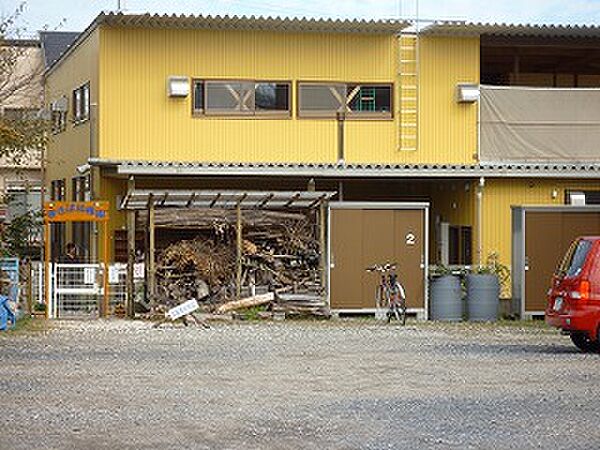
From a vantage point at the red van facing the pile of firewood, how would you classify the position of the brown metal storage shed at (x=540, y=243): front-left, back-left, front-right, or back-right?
front-right

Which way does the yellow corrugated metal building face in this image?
toward the camera

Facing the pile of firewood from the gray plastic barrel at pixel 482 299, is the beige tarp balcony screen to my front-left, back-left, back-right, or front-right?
back-right

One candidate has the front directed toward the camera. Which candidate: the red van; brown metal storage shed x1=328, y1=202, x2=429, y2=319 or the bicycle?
the brown metal storage shed

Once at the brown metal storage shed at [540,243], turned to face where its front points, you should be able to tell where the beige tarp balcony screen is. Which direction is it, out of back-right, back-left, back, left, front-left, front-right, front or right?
back

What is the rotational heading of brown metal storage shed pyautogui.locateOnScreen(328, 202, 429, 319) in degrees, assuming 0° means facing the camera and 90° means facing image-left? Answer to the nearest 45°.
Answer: approximately 0°

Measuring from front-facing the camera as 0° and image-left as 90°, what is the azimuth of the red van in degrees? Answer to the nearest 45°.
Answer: approximately 225°

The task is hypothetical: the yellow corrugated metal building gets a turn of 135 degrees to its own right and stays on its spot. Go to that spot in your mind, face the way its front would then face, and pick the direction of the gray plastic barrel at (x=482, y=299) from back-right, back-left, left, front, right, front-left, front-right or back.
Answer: back

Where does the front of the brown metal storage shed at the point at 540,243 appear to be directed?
toward the camera

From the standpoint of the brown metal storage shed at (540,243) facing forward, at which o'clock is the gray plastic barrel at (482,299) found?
The gray plastic barrel is roughly at 2 o'clock from the brown metal storage shed.

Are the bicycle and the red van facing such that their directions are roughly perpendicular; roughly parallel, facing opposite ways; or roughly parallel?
roughly perpendicular

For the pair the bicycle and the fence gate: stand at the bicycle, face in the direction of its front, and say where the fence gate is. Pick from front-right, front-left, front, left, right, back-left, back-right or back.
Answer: front-left

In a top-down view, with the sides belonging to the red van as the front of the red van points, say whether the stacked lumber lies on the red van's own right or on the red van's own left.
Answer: on the red van's own left

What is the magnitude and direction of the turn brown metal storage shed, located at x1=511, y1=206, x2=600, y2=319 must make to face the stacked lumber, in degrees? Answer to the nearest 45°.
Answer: approximately 90° to its right
